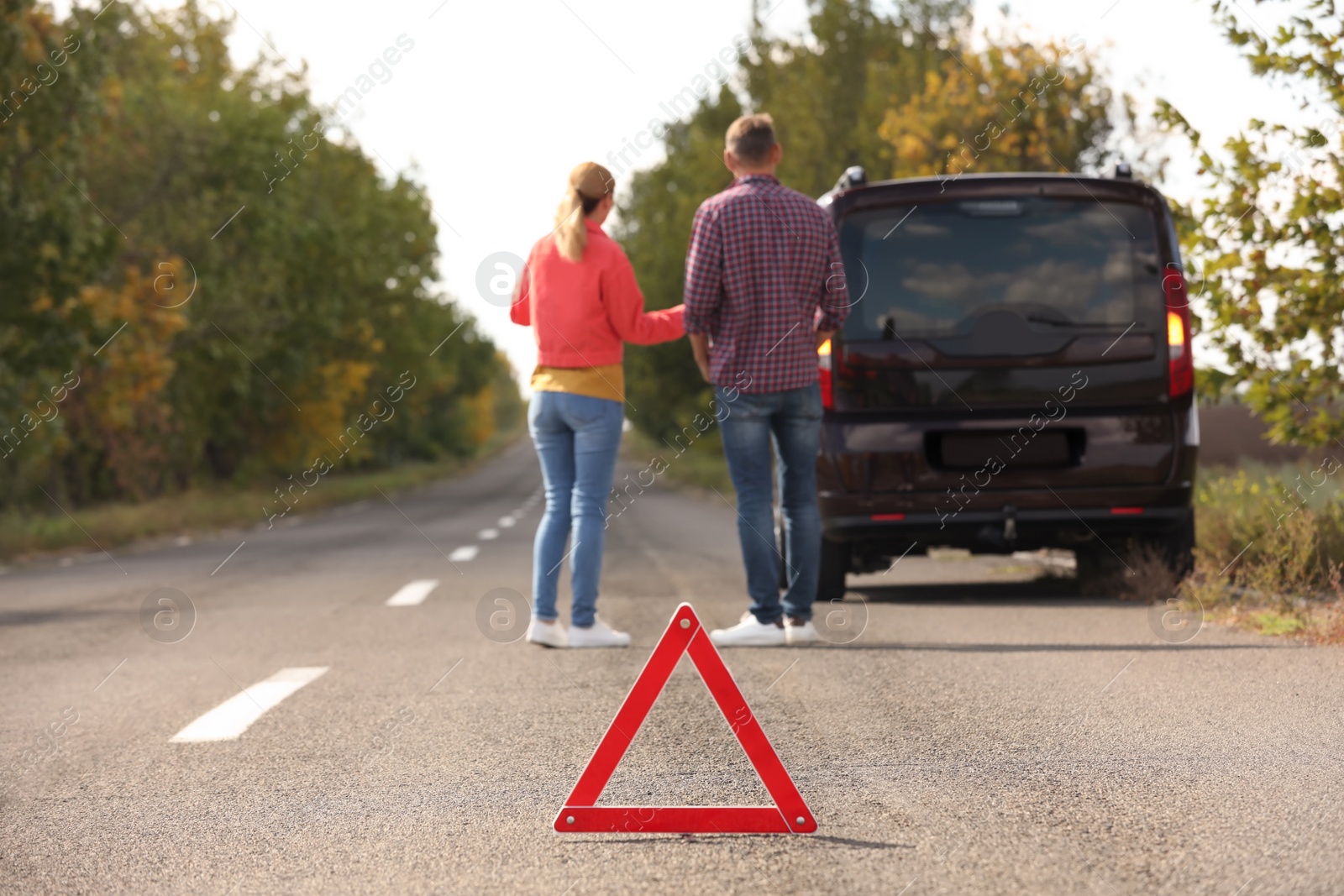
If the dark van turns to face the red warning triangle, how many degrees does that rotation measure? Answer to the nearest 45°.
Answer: approximately 180°

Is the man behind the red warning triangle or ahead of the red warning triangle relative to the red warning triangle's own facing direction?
behind

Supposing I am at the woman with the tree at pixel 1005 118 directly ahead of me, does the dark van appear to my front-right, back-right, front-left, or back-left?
front-right

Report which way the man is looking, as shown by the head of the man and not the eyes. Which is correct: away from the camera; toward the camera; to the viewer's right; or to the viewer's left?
away from the camera

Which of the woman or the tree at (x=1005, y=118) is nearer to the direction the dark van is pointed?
the tree

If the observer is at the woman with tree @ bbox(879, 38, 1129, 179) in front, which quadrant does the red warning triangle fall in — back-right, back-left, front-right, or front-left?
back-right

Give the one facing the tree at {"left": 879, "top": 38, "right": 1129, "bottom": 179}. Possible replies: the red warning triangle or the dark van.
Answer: the dark van

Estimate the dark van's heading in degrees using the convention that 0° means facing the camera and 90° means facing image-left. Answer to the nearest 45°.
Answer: approximately 180°

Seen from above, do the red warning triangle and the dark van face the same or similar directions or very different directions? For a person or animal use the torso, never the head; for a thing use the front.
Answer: very different directions

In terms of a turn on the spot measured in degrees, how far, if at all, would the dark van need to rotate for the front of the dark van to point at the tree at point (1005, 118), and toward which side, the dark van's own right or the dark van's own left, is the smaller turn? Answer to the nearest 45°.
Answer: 0° — it already faces it

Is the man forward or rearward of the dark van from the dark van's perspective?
rearward

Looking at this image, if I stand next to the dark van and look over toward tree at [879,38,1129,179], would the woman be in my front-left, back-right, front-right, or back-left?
back-left

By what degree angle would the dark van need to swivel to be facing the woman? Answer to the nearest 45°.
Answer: approximately 135° to its left

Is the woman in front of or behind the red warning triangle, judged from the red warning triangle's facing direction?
behind

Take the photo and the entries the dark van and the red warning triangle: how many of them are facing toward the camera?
1

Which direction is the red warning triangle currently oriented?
toward the camera
